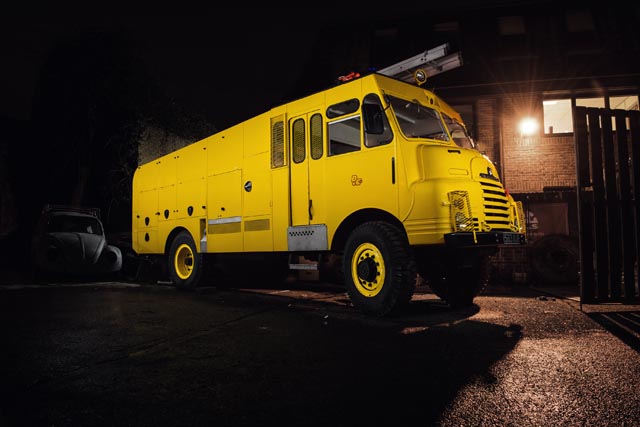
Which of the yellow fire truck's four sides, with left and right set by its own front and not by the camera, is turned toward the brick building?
left

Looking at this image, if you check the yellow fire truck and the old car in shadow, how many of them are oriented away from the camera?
0

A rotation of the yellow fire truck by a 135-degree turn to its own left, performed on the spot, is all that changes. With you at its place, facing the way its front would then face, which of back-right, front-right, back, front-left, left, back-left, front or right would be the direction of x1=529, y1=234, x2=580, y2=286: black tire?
front-right

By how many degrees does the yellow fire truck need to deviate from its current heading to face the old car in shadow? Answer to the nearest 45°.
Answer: approximately 180°

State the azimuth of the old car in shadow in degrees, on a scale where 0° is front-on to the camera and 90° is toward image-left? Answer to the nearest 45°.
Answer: approximately 315°

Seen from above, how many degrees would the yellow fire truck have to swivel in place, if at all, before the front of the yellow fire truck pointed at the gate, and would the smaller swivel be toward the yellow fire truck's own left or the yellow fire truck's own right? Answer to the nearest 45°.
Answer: approximately 45° to the yellow fire truck's own left

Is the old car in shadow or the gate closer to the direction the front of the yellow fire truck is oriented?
the gate
